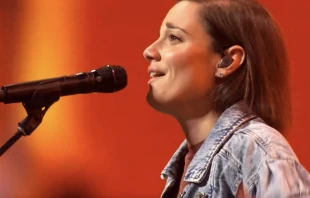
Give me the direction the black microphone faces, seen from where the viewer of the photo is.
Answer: facing to the right of the viewer
